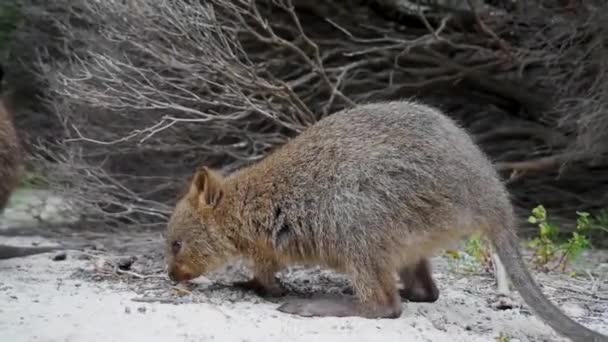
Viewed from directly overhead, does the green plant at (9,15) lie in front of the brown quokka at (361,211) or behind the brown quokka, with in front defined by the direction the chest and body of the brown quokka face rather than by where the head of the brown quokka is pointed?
in front

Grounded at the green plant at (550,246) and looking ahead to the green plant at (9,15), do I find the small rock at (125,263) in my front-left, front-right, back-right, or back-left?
front-left

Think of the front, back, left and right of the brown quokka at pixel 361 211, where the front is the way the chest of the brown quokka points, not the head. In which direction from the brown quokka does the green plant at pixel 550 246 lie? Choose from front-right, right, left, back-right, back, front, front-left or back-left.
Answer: back-right

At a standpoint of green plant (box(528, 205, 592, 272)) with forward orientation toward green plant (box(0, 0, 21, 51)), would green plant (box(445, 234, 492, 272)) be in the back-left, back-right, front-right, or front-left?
front-left

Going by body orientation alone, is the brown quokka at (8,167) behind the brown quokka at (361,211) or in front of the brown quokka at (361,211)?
in front

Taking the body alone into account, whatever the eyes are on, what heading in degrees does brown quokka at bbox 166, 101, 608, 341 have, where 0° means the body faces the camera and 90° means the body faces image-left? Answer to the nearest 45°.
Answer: approximately 90°
